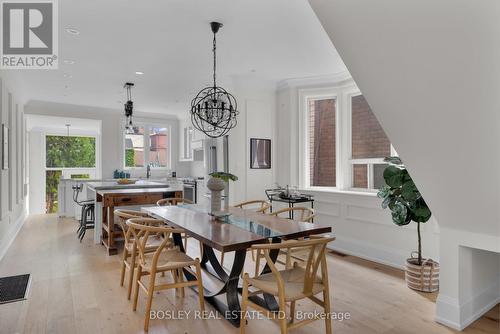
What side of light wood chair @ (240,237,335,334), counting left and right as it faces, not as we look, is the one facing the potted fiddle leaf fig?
right

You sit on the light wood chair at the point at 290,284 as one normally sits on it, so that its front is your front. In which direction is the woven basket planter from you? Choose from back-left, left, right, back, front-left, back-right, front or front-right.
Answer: right

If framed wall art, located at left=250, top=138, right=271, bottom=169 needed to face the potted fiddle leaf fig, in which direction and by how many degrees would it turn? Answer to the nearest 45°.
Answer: approximately 45° to its left

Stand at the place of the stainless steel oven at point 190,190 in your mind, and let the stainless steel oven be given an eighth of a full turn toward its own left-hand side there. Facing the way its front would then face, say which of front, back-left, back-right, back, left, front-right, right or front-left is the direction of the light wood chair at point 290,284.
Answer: front

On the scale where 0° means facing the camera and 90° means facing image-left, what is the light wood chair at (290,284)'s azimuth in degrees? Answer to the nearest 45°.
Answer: approximately 135°

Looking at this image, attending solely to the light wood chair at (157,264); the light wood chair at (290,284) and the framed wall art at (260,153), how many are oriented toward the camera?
1

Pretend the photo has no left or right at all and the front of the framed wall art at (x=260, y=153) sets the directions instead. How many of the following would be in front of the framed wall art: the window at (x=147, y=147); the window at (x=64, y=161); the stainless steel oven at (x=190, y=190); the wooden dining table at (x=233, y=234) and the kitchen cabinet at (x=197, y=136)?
1

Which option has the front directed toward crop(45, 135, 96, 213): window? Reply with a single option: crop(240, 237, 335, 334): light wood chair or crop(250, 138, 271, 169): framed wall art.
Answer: the light wood chair

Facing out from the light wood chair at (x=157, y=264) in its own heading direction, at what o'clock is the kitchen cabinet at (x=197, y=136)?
The kitchen cabinet is roughly at 11 o'clock from the light wood chair.

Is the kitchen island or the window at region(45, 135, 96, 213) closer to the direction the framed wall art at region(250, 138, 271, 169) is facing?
the kitchen island

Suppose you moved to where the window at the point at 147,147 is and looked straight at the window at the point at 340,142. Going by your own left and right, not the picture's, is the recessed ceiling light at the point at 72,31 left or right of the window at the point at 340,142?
right

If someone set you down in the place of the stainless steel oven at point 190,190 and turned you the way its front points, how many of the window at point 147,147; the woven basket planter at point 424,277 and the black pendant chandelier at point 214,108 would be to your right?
1

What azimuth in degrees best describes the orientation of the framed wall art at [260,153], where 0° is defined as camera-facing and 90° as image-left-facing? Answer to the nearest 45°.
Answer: approximately 0°

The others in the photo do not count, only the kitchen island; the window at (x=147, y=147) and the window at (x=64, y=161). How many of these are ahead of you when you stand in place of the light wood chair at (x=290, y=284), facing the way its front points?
3

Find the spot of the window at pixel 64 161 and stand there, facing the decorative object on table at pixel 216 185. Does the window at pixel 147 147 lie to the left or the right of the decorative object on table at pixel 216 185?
left

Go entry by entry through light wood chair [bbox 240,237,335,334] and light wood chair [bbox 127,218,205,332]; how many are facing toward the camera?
0

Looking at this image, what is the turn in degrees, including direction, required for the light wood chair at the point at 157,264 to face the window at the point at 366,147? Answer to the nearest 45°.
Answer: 0° — it already faces it
